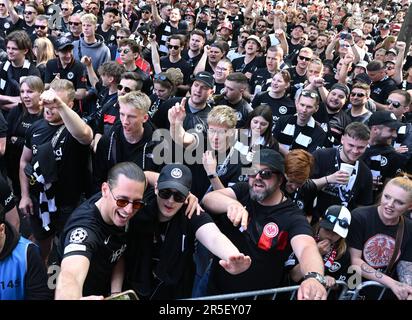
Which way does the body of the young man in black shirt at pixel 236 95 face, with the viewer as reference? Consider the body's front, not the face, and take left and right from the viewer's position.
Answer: facing the viewer and to the left of the viewer

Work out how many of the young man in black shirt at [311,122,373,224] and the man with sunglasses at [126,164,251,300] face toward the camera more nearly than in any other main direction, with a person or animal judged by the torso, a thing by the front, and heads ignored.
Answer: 2

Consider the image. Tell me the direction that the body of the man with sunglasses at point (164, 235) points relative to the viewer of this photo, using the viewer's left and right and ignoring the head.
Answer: facing the viewer

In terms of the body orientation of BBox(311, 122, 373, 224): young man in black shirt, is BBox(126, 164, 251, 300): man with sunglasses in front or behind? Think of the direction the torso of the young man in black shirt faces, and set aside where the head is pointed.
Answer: in front

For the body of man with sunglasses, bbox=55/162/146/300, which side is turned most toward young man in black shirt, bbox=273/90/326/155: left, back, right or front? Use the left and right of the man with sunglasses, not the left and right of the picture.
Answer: left

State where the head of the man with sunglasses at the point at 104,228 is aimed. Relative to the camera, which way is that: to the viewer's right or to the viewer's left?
to the viewer's right

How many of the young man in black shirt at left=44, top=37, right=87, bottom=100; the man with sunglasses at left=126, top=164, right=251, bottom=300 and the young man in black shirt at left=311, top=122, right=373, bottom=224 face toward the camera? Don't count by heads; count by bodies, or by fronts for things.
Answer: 3

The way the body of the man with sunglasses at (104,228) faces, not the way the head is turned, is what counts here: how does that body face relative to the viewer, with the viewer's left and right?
facing the viewer and to the right of the viewer

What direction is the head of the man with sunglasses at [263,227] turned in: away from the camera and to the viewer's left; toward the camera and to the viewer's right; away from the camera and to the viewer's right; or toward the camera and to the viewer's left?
toward the camera and to the viewer's left

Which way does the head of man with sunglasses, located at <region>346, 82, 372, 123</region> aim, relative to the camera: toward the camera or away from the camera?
toward the camera

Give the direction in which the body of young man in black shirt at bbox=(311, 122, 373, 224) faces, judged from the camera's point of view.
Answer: toward the camera

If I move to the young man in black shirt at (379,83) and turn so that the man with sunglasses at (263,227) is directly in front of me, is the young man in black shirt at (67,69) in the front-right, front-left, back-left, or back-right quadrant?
front-right

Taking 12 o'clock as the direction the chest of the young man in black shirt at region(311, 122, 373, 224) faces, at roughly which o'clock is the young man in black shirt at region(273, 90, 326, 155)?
the young man in black shirt at region(273, 90, 326, 155) is roughly at 5 o'clock from the young man in black shirt at region(311, 122, 373, 224).

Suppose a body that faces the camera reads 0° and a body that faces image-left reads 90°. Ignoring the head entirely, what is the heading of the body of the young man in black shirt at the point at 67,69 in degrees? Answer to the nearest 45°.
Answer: approximately 0°
